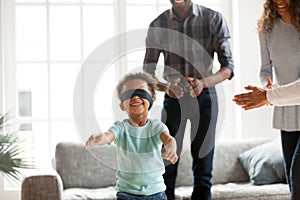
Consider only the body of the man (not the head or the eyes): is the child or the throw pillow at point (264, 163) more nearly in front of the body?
the child

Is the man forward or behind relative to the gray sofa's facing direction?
forward

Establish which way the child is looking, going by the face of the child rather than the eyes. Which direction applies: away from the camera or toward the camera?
toward the camera

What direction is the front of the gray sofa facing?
toward the camera

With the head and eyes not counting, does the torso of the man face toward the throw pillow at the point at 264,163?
no

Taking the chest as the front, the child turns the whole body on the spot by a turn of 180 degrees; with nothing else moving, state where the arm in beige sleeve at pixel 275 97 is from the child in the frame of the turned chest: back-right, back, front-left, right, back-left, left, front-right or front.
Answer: right

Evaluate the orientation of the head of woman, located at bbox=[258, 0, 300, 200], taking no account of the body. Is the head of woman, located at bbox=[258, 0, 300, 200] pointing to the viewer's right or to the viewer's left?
to the viewer's left

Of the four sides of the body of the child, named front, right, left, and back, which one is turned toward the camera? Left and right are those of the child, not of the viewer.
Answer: front

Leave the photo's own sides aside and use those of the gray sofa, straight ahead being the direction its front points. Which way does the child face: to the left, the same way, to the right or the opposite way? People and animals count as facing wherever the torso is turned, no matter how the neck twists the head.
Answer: the same way

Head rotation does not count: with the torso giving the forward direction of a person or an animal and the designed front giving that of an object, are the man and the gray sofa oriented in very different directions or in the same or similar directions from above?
same or similar directions

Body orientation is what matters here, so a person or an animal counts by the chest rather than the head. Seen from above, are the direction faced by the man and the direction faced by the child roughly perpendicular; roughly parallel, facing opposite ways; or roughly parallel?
roughly parallel

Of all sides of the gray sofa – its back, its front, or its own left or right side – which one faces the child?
front

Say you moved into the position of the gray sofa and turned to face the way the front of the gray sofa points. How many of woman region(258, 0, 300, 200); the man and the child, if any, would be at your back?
0

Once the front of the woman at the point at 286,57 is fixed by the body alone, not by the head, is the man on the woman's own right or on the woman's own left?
on the woman's own right

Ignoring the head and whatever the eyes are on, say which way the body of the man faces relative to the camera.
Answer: toward the camera
